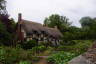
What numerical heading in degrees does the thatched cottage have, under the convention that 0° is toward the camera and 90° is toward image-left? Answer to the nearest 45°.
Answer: approximately 315°
